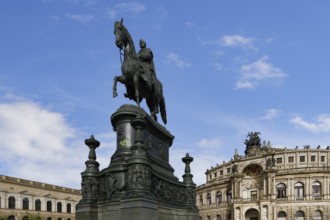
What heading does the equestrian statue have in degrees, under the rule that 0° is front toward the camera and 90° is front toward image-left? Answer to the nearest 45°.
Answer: approximately 45°
